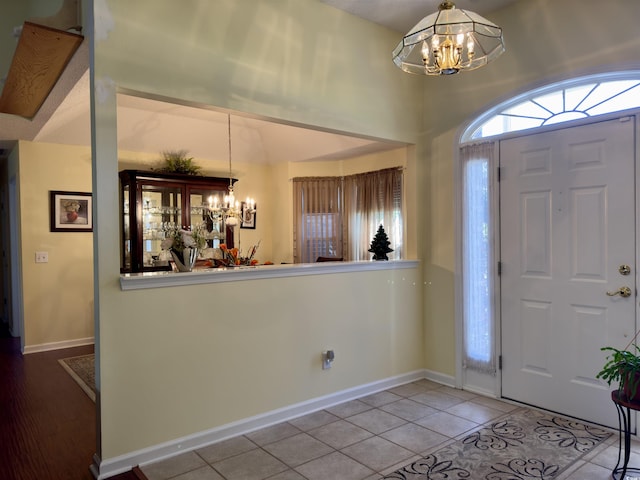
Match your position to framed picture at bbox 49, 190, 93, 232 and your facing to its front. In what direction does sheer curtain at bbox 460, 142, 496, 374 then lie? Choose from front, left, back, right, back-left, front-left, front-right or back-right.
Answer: front-left

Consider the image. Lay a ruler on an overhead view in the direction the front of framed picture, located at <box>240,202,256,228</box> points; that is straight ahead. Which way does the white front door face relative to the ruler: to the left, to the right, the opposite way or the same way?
to the right

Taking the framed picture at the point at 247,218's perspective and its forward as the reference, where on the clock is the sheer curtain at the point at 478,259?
The sheer curtain is roughly at 11 o'clock from the framed picture.

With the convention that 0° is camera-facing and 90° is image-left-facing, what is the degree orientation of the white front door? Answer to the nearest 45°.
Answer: approximately 45°

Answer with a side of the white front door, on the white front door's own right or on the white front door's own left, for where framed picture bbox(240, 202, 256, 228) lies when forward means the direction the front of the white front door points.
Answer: on the white front door's own right

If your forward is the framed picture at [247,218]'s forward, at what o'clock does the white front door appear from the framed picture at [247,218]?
The white front door is roughly at 11 o'clock from the framed picture.

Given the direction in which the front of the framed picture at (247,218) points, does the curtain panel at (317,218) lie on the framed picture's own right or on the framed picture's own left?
on the framed picture's own left

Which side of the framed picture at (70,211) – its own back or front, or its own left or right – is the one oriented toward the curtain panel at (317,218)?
left

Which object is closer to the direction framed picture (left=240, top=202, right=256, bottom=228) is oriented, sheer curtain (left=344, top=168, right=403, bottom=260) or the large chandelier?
the large chandelier

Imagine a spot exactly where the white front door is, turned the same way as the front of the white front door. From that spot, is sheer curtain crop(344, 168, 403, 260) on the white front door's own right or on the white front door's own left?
on the white front door's own right
